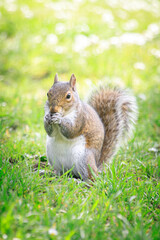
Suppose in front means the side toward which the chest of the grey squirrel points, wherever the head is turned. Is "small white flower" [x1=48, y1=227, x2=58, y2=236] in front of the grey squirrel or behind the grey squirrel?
in front

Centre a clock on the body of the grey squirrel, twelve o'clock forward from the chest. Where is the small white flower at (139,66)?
The small white flower is roughly at 5 o'clock from the grey squirrel.

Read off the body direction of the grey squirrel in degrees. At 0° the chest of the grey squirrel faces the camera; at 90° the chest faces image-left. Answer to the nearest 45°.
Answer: approximately 45°
